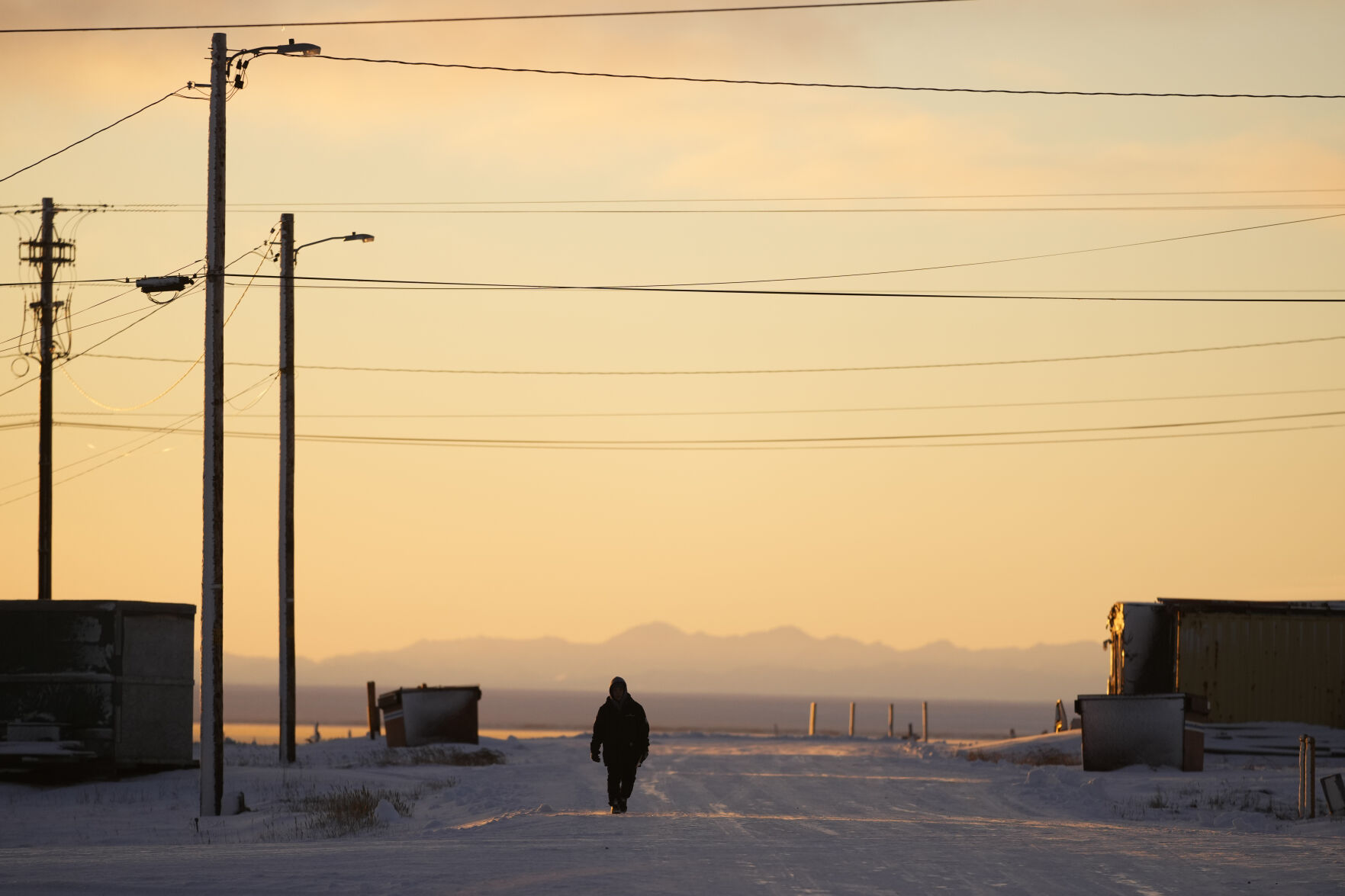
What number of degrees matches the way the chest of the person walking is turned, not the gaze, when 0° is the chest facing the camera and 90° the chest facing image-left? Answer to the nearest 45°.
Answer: approximately 0°

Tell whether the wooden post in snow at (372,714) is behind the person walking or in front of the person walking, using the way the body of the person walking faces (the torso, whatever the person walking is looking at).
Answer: behind

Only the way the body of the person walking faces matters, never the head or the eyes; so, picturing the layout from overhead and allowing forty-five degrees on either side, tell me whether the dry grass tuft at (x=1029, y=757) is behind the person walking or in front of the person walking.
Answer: behind
